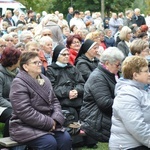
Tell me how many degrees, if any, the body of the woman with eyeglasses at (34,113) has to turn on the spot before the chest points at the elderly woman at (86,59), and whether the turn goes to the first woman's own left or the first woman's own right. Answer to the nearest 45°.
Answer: approximately 90° to the first woman's own left

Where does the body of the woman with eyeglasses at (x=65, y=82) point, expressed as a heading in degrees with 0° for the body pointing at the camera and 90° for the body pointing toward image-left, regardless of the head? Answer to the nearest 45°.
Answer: approximately 315°

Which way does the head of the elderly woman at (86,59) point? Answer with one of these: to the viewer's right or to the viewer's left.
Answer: to the viewer's right

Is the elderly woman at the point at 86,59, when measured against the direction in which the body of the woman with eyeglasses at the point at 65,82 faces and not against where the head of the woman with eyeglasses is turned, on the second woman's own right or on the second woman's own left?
on the second woman's own left

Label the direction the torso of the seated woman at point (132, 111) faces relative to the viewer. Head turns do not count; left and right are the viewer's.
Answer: facing to the right of the viewer

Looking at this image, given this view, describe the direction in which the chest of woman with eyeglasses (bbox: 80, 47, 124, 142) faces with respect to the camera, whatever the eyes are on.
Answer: to the viewer's right

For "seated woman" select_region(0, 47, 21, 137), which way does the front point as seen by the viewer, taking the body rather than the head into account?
to the viewer's right
